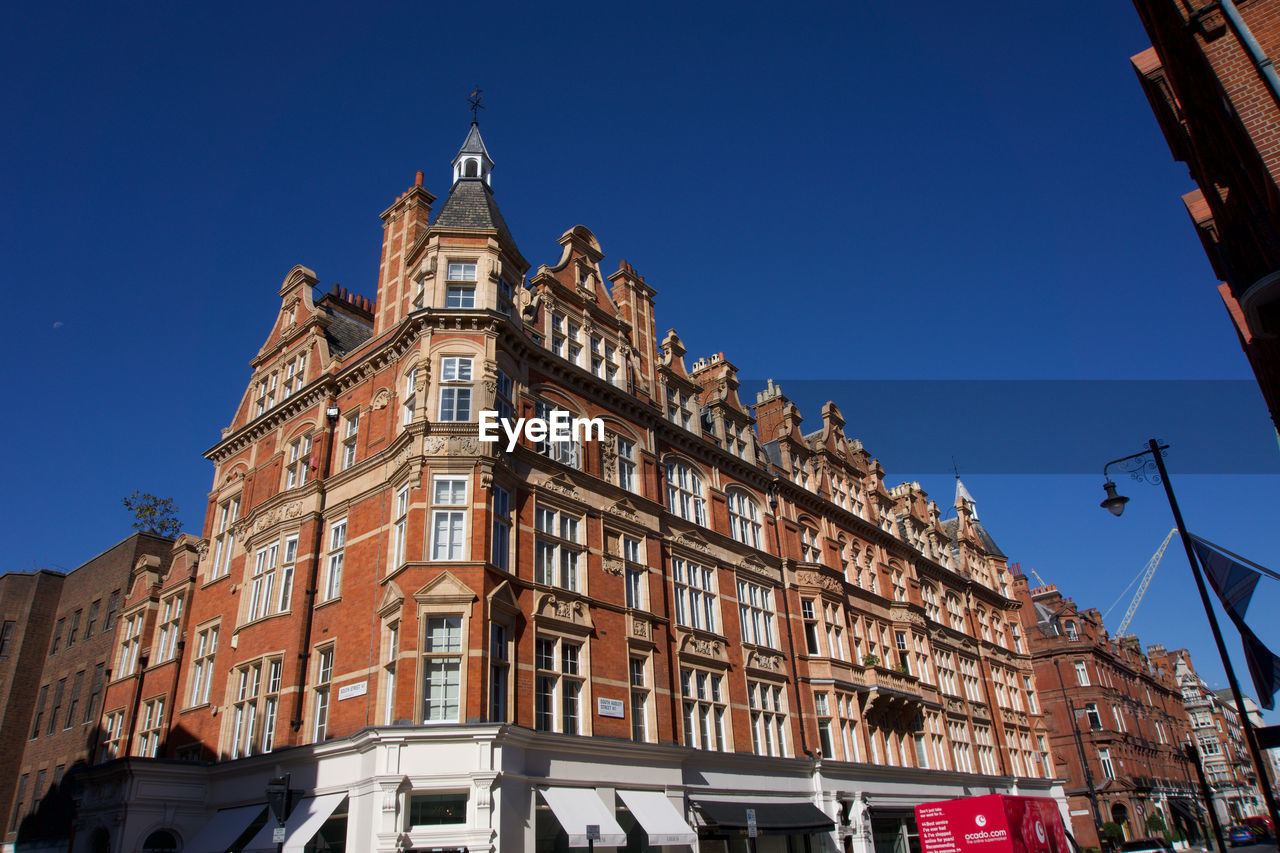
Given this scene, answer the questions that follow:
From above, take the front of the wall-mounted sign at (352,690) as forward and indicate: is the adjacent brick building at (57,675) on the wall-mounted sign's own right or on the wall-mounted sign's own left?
on the wall-mounted sign's own right

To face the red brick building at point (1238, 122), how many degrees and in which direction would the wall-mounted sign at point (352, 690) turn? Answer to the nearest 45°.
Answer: approximately 90° to its left

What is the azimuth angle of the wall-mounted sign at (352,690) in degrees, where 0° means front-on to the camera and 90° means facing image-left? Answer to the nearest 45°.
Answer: approximately 45°

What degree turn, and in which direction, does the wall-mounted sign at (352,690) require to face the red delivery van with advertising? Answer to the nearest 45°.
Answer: approximately 135° to its left

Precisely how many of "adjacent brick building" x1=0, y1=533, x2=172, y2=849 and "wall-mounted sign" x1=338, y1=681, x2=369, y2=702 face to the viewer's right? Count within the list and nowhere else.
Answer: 0

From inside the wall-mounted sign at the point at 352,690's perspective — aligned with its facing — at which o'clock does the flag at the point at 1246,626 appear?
The flag is roughly at 9 o'clock from the wall-mounted sign.

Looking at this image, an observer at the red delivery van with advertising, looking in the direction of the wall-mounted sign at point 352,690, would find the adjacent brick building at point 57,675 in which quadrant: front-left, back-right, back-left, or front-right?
front-right

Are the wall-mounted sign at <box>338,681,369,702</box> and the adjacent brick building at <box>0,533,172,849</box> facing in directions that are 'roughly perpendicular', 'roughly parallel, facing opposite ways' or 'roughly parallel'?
roughly parallel

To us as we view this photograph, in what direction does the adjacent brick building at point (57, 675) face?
facing the viewer and to the left of the viewer

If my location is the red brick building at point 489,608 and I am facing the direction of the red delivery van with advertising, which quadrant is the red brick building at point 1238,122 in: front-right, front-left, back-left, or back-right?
front-right

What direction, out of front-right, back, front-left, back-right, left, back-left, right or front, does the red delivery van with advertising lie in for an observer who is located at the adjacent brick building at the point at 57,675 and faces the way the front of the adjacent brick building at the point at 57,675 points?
left
